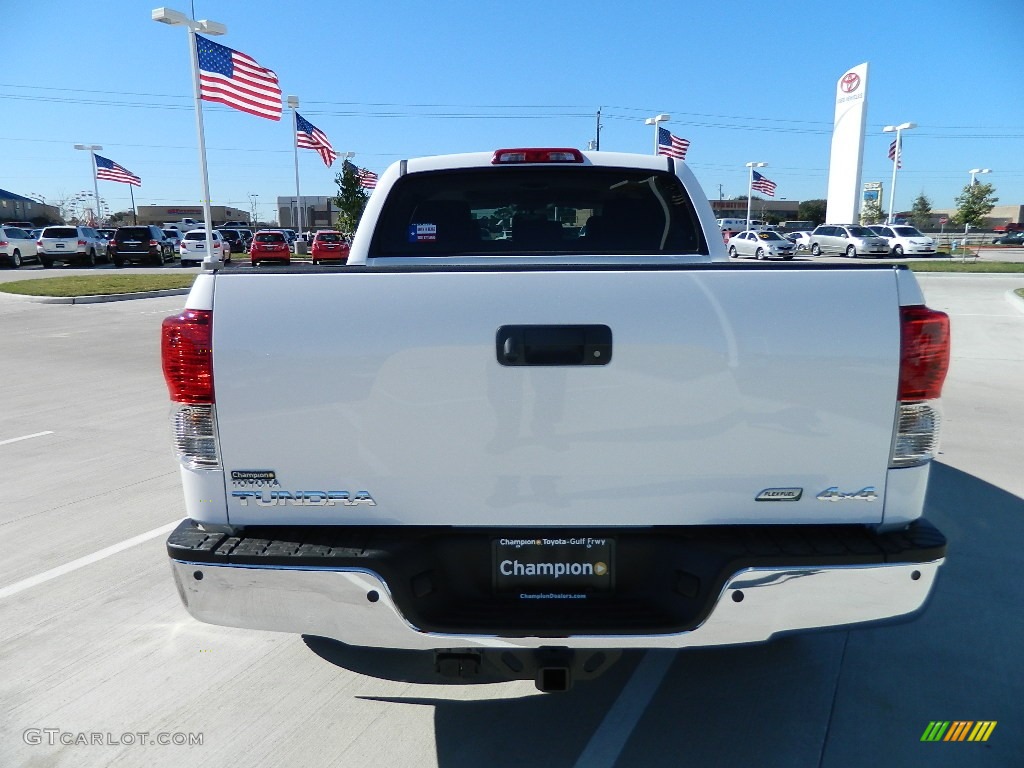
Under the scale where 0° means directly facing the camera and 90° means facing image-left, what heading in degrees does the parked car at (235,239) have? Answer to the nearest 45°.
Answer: approximately 180°

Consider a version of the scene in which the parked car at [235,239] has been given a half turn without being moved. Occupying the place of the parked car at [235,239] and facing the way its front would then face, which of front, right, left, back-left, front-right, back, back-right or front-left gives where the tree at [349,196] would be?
left

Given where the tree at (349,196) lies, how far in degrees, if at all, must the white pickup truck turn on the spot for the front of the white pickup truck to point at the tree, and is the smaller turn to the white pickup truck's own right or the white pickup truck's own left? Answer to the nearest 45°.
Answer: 0° — it already faces it

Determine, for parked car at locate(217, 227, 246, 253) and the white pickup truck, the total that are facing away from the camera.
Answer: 2

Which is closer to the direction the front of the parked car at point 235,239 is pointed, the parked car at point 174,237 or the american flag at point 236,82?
the parked car

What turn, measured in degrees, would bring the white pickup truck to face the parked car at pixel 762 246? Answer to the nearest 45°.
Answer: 0° — it already faces it

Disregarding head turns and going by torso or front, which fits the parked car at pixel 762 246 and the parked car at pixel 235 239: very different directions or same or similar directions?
very different directions

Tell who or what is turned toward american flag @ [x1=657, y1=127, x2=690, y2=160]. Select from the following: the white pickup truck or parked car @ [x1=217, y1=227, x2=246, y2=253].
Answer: the white pickup truck

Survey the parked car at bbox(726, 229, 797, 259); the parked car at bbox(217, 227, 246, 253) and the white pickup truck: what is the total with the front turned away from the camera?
2

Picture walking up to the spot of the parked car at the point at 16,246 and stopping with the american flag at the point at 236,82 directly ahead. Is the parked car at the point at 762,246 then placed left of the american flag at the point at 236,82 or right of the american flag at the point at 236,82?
left

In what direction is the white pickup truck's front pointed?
away from the camera

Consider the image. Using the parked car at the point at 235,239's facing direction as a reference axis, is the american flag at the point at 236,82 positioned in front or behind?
behind
